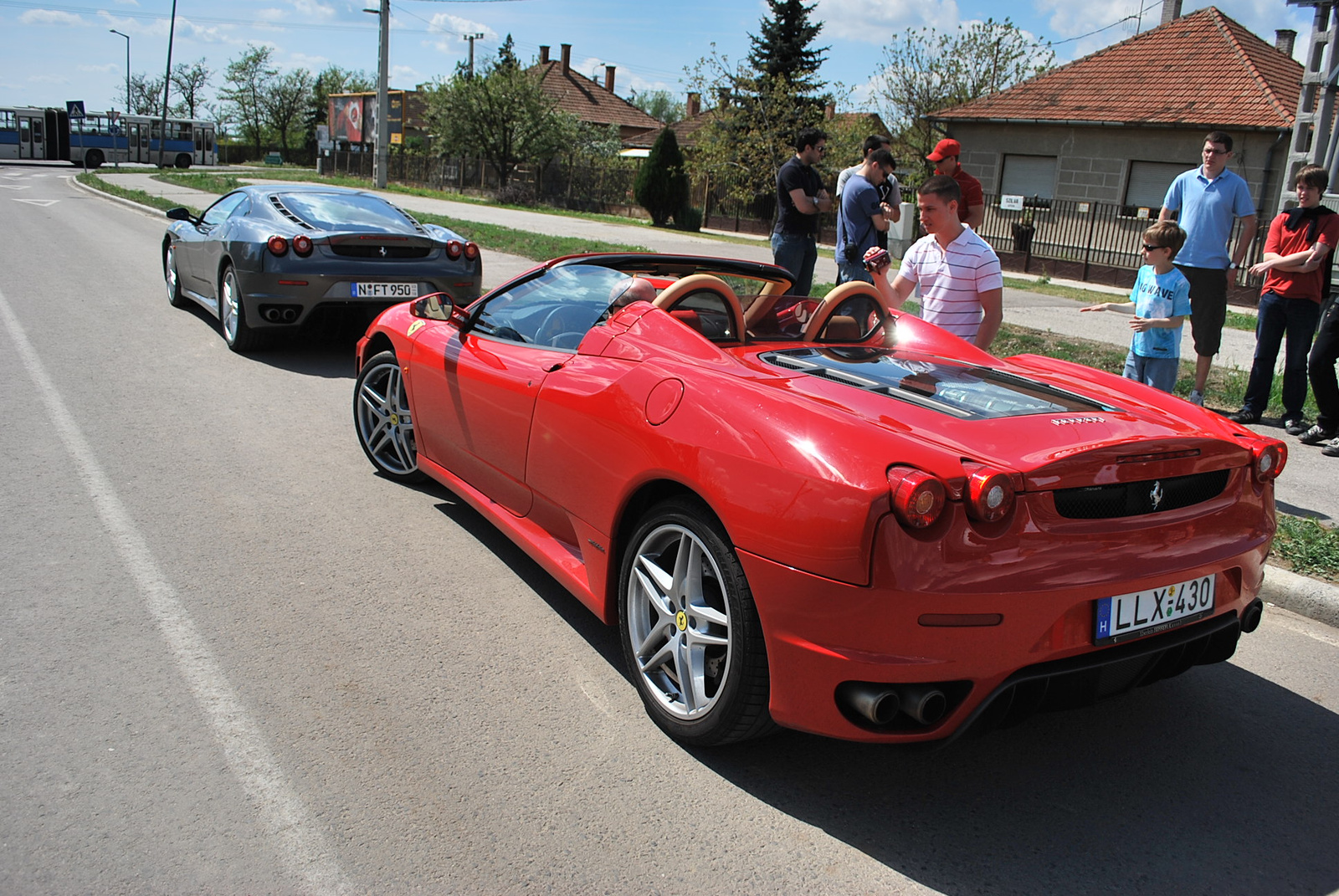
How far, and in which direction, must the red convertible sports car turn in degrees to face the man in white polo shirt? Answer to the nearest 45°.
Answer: approximately 45° to its right

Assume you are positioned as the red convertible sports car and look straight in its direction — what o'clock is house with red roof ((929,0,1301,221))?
The house with red roof is roughly at 2 o'clock from the red convertible sports car.

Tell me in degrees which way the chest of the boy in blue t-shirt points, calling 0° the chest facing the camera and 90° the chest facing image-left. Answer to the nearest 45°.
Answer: approximately 45°

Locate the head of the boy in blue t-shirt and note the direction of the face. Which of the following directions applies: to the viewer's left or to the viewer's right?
to the viewer's left

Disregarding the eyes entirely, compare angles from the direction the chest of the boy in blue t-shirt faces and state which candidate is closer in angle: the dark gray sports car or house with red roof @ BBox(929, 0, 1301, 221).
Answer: the dark gray sports car

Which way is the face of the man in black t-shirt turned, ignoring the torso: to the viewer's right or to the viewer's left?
to the viewer's right

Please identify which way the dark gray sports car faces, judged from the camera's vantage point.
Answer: facing away from the viewer and to the left of the viewer

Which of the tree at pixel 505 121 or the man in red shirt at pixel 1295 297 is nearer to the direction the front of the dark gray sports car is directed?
the tree
